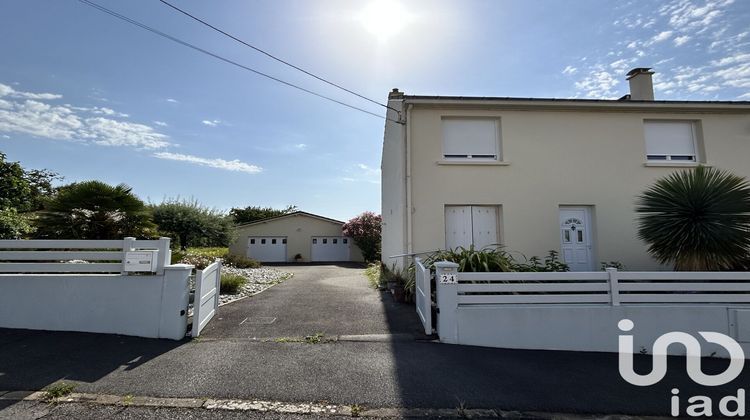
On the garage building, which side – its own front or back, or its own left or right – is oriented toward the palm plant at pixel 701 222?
front

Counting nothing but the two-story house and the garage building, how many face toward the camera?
2

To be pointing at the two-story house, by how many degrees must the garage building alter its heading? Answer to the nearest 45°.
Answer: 0° — it already faces it

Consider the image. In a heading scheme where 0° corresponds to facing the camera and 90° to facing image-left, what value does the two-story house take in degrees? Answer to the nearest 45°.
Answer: approximately 0°

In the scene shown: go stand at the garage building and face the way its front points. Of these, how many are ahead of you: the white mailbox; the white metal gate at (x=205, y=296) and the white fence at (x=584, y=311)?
3

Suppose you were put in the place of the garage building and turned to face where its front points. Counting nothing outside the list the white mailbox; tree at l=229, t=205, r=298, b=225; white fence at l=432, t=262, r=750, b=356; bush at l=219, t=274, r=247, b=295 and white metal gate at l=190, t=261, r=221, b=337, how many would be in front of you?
4

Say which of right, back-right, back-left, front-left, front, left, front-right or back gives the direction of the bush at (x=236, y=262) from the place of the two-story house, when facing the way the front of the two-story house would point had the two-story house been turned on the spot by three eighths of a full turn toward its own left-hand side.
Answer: back-left

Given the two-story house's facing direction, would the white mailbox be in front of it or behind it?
in front

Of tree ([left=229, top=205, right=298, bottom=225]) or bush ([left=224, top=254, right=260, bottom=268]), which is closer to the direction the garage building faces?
the bush

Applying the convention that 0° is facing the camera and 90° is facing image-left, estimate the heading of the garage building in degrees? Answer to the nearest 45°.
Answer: approximately 0°

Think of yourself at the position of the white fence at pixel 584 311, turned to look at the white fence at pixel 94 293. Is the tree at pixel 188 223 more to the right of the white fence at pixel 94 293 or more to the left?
right

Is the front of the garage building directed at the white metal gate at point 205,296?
yes
